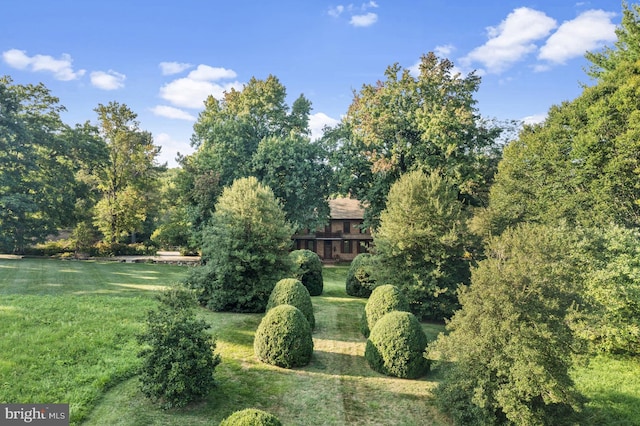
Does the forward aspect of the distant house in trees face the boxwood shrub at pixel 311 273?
yes

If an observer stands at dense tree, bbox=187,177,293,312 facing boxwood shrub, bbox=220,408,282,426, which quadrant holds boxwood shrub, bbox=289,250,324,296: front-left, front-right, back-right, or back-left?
back-left

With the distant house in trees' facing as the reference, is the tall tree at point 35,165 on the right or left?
on its right

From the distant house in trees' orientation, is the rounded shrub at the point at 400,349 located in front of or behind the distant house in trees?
in front

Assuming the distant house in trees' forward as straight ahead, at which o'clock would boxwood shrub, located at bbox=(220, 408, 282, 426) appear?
The boxwood shrub is roughly at 12 o'clock from the distant house in trees.

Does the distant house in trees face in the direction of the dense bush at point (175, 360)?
yes

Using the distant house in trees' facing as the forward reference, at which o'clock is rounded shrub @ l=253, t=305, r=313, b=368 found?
The rounded shrub is roughly at 12 o'clock from the distant house in trees.

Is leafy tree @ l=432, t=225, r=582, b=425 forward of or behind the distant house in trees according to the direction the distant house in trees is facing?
forward

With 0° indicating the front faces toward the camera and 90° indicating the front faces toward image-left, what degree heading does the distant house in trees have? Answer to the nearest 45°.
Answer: approximately 0°

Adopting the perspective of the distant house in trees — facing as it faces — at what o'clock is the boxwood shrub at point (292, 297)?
The boxwood shrub is roughly at 12 o'clock from the distant house in trees.

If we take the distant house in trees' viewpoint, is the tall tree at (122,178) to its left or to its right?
on its right
